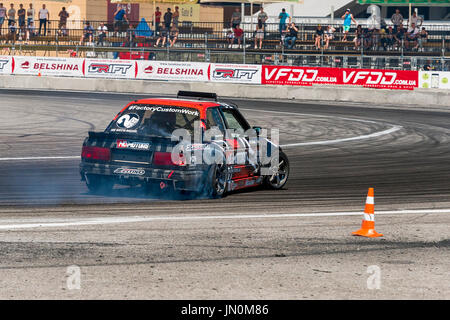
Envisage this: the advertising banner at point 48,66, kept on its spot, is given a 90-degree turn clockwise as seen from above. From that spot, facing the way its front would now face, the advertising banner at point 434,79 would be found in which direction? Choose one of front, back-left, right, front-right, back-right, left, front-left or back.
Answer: back-left

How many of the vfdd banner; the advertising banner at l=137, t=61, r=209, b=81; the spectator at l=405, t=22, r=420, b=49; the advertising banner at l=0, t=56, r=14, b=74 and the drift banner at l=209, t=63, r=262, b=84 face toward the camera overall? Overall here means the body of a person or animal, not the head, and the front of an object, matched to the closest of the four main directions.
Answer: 5

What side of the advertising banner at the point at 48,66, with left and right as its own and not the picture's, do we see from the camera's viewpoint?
front

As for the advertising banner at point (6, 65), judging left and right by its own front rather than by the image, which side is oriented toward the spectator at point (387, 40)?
left

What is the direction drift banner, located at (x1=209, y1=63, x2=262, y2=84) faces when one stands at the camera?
facing the viewer

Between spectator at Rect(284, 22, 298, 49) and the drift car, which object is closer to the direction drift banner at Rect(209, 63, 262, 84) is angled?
the drift car

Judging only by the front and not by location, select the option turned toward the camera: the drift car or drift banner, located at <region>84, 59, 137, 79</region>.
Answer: the drift banner

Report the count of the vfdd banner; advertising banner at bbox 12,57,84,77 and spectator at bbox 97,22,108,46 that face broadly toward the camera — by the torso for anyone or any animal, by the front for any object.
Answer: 3

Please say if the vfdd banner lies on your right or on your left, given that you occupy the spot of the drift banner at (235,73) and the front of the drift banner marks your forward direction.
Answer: on your left

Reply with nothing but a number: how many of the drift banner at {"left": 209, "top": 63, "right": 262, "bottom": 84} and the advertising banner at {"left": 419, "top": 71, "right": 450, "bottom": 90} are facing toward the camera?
2

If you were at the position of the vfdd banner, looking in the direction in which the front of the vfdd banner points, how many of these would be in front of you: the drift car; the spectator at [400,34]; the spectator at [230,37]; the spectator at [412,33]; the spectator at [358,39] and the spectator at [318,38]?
1

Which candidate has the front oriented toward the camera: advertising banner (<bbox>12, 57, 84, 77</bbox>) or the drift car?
the advertising banner

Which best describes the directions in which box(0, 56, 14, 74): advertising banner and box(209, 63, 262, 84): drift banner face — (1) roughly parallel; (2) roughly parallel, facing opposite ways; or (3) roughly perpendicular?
roughly parallel

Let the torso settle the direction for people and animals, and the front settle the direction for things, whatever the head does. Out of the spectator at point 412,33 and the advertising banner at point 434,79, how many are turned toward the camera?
2

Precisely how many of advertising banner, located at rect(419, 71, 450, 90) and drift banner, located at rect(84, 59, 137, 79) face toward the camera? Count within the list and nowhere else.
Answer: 2

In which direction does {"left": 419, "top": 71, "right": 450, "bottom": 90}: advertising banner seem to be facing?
toward the camera
